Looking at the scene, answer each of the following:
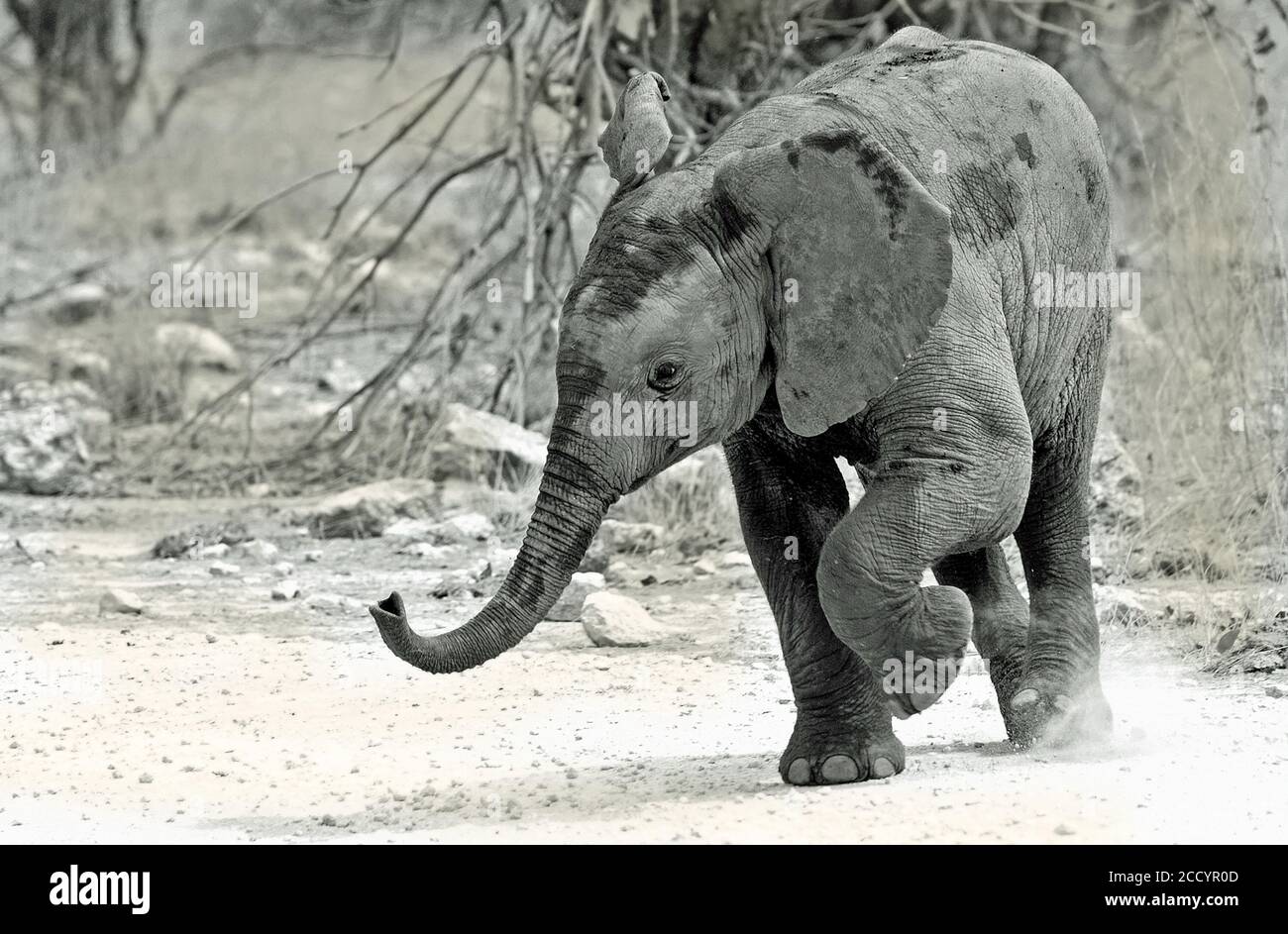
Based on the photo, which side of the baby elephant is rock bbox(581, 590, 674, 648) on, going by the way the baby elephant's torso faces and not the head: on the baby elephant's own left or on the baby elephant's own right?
on the baby elephant's own right

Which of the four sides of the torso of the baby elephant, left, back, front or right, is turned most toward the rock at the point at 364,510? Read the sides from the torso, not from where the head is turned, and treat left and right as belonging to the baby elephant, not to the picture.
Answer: right

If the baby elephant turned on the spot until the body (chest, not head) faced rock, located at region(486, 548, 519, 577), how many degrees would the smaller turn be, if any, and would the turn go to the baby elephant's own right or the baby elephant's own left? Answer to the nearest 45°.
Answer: approximately 135° to the baby elephant's own right

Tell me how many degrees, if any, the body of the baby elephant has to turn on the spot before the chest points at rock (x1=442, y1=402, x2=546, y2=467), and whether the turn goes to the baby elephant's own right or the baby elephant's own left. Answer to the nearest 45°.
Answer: approximately 135° to the baby elephant's own right

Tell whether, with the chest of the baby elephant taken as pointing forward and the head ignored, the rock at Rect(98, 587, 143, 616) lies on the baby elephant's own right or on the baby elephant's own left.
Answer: on the baby elephant's own right

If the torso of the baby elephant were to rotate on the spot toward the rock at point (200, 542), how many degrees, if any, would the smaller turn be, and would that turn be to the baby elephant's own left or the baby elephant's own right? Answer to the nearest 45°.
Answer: approximately 90° to the baby elephant's own right

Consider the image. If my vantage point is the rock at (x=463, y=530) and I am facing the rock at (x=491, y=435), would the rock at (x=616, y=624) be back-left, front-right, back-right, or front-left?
back-right

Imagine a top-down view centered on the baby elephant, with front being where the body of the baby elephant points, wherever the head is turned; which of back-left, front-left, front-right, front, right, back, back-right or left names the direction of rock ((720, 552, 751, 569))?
back-right

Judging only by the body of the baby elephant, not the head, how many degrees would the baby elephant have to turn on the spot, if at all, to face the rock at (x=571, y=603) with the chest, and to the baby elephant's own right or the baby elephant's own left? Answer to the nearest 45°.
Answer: approximately 135° to the baby elephant's own right

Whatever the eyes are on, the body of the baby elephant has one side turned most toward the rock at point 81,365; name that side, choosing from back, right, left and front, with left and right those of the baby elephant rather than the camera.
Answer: right

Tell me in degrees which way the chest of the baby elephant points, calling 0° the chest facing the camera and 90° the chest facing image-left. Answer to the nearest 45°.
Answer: approximately 45°
